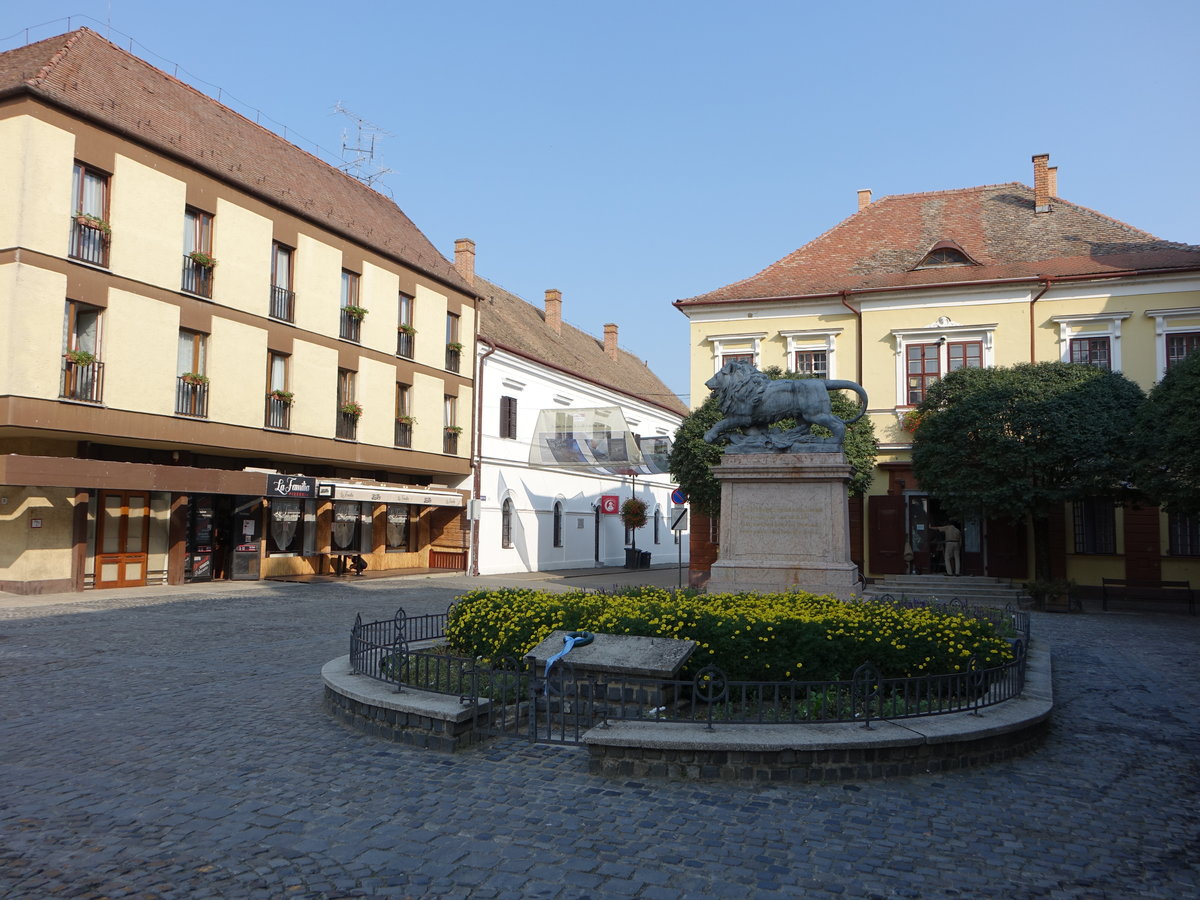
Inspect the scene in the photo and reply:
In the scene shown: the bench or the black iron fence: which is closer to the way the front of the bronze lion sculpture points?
the black iron fence

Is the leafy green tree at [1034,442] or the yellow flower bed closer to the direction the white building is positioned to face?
the leafy green tree

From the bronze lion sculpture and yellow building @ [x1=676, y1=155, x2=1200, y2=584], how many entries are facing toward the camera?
1

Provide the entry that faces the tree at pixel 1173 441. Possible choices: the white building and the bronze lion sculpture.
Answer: the white building

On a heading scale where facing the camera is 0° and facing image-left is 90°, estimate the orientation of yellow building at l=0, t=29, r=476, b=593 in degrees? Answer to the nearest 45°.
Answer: approximately 315°

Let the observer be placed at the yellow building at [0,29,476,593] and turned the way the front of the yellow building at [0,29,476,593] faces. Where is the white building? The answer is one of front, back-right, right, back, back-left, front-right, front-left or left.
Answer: left

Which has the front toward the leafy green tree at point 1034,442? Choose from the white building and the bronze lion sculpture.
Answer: the white building

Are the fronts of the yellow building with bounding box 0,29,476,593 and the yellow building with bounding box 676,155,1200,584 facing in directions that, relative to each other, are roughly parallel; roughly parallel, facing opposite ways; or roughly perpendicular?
roughly perpendicular

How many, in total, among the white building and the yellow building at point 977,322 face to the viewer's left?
0

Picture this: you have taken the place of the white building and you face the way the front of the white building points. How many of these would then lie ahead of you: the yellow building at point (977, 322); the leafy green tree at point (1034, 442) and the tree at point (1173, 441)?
3

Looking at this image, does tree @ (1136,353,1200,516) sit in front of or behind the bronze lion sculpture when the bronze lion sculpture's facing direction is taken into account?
behind

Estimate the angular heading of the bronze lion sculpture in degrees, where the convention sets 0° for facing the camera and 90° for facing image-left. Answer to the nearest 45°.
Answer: approximately 90°

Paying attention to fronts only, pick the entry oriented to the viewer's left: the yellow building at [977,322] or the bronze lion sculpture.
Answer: the bronze lion sculpture

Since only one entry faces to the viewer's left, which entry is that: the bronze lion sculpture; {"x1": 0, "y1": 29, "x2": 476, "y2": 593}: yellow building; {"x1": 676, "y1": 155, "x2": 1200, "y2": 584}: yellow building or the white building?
the bronze lion sculpture

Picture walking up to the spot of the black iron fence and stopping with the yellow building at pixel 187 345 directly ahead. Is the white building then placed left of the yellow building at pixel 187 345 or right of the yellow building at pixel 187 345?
right

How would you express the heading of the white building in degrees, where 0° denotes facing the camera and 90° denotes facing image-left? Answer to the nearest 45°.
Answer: approximately 315°

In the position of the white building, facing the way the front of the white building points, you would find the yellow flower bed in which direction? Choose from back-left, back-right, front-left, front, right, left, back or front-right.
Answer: front-right

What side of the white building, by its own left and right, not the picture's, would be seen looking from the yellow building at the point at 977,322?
front
